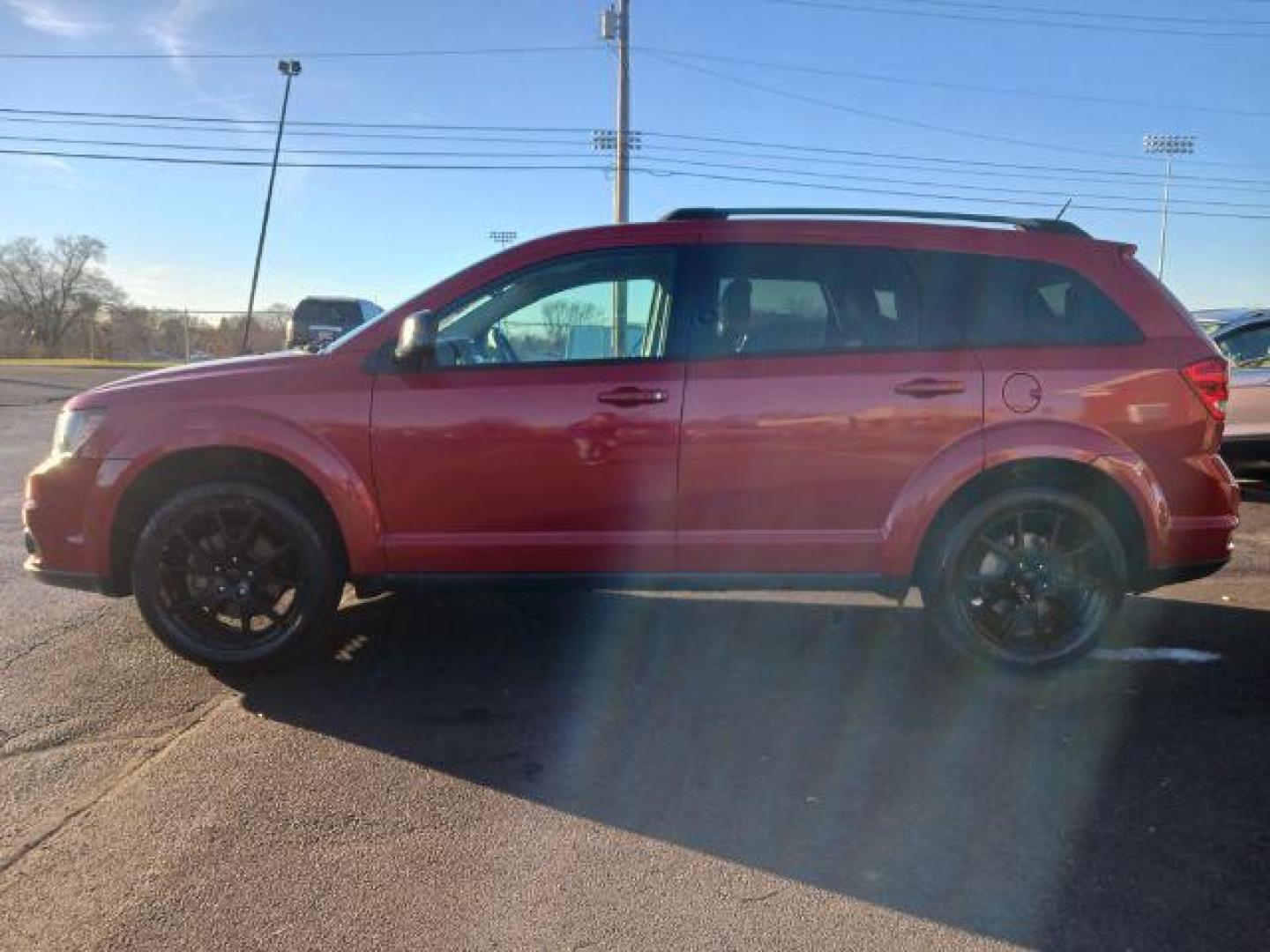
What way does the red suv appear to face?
to the viewer's left

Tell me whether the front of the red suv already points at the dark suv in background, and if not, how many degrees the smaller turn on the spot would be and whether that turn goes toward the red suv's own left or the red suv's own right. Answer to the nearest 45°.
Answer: approximately 45° to the red suv's own right

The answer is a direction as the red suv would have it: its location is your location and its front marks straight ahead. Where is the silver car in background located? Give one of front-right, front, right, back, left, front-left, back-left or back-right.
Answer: back-right

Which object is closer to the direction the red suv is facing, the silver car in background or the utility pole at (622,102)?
the utility pole

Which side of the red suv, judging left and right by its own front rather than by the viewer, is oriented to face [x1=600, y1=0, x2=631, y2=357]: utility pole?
right

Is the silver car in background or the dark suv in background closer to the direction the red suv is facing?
the dark suv in background
